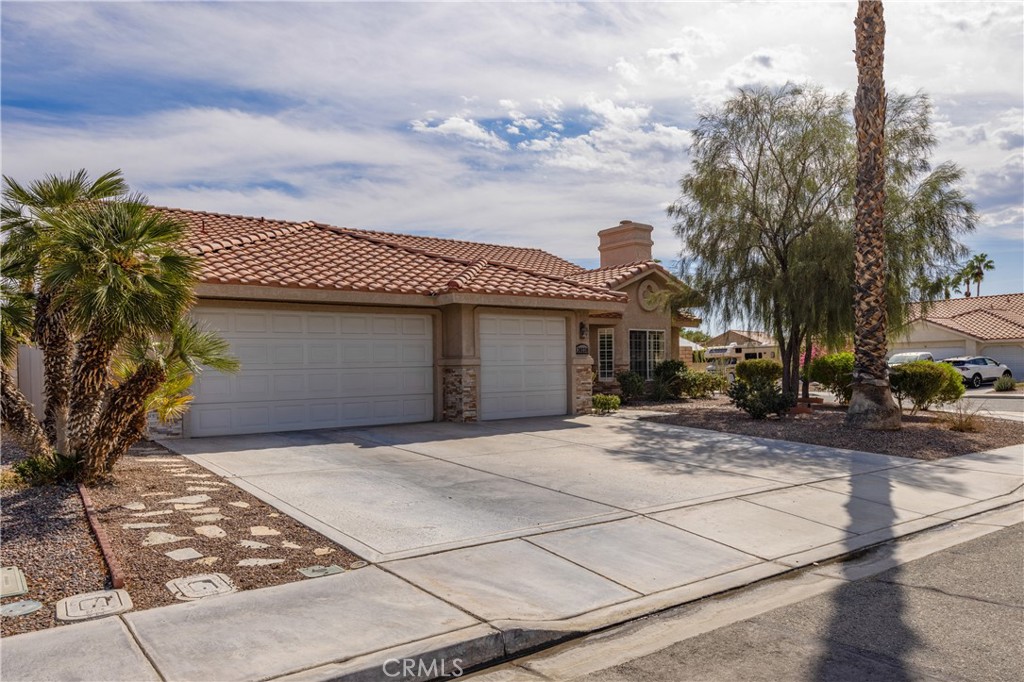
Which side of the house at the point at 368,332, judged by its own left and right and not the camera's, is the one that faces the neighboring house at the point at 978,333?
left

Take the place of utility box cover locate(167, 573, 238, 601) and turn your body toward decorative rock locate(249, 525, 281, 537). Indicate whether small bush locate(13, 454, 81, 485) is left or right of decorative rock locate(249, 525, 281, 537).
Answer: left

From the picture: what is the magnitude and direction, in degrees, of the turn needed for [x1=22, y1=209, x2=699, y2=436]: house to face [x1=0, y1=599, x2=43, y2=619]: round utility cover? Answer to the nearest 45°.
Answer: approximately 45° to its right

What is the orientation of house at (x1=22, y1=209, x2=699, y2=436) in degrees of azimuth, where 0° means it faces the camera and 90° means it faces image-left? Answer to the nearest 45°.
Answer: approximately 315°

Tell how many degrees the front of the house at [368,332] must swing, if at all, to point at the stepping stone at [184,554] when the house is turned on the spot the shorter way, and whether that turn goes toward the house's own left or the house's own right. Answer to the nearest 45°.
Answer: approximately 45° to the house's own right

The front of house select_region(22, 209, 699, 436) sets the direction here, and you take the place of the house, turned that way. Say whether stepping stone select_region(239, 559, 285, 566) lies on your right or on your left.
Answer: on your right

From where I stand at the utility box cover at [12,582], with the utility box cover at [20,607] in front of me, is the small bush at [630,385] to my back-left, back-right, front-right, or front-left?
back-left

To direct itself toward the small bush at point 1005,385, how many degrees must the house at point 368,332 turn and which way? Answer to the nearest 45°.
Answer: approximately 90° to its left

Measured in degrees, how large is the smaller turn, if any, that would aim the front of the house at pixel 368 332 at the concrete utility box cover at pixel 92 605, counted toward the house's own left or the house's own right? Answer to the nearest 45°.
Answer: approximately 45° to the house's own right

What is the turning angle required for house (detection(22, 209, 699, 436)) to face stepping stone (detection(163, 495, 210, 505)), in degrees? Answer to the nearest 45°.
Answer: approximately 45° to its right

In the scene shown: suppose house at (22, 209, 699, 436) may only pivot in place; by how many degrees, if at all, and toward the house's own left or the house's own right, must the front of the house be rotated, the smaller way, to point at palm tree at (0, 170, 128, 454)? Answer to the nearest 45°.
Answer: approximately 90° to the house's own right

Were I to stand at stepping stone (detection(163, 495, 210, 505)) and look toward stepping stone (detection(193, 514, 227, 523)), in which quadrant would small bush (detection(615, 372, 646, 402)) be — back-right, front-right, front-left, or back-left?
back-left

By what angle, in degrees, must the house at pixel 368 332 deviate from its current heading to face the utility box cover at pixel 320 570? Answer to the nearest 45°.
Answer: approximately 45° to its right
